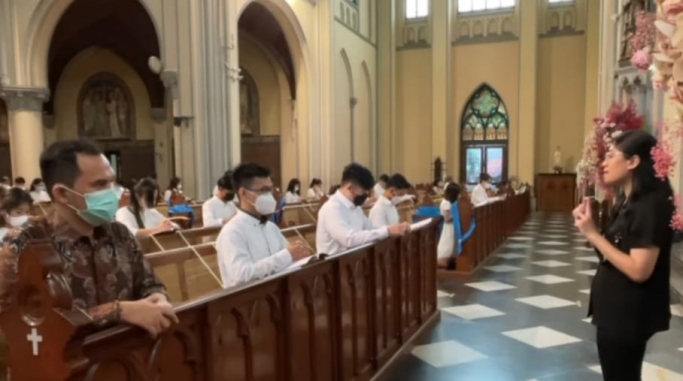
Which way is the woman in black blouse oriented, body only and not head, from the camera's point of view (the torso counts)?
to the viewer's left

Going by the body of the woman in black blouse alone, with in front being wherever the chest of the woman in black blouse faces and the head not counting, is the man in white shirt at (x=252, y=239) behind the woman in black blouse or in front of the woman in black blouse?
in front

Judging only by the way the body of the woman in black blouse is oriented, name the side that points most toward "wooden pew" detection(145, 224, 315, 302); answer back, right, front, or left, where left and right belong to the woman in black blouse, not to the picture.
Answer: front

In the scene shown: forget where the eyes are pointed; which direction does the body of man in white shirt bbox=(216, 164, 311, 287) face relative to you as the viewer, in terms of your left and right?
facing the viewer and to the right of the viewer

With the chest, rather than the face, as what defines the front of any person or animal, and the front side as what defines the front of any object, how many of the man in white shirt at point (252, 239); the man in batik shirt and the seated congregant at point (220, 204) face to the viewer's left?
0

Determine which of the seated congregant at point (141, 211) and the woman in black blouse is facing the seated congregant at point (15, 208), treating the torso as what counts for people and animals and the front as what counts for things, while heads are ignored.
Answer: the woman in black blouse

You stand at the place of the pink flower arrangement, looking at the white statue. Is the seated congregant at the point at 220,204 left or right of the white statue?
left

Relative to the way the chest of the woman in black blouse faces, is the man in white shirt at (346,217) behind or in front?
in front

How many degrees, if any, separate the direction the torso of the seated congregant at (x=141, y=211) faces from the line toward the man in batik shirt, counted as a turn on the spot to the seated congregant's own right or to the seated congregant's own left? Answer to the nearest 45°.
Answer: approximately 45° to the seated congregant's own right

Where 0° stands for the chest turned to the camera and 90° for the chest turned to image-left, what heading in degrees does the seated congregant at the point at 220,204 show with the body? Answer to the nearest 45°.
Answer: approximately 315°

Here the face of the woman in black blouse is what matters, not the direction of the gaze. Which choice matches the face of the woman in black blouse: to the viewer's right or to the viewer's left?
to the viewer's left

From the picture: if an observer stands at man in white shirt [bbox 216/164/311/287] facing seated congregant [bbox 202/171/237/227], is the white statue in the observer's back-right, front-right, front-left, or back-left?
front-right
